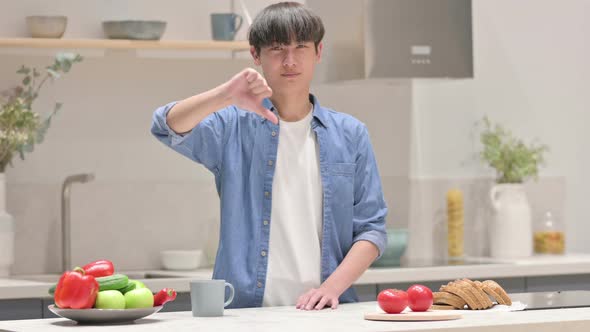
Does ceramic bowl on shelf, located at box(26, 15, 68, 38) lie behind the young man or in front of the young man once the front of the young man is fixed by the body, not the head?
behind

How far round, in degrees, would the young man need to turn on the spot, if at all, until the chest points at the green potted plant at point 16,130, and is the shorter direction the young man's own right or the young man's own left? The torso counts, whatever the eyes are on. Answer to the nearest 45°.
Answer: approximately 135° to the young man's own right

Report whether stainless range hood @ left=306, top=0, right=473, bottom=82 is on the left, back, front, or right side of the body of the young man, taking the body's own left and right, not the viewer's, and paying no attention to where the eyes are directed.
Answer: back

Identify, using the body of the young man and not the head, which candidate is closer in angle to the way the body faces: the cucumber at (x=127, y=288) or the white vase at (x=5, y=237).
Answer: the cucumber

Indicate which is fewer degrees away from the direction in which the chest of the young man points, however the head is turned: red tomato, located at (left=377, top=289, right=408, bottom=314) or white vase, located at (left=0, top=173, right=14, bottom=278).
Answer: the red tomato

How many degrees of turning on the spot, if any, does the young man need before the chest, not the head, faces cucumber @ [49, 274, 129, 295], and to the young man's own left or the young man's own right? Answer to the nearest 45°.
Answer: approximately 45° to the young man's own right
